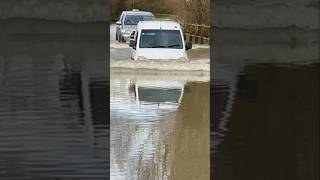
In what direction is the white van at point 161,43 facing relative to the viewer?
toward the camera
